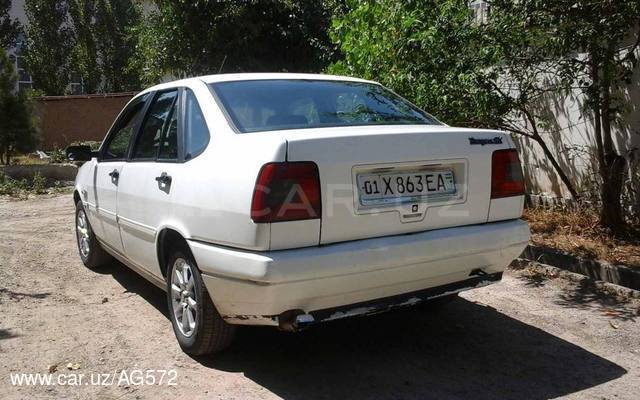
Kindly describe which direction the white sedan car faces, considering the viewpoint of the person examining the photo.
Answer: facing away from the viewer and to the left of the viewer

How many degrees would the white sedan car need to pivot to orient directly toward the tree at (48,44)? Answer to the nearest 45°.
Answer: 0° — it already faces it

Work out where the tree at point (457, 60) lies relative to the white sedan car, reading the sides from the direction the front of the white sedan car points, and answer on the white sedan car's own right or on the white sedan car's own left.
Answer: on the white sedan car's own right

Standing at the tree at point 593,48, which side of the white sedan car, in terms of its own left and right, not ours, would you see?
right
